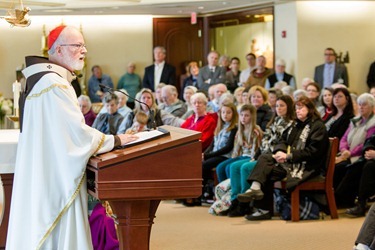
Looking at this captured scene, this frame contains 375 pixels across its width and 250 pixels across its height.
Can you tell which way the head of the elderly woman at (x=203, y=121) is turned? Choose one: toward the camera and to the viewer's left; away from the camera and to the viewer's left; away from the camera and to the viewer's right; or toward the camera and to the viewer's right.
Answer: toward the camera and to the viewer's left

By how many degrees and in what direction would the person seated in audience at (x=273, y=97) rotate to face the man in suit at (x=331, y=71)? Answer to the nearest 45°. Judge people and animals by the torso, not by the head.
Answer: approximately 135° to their right

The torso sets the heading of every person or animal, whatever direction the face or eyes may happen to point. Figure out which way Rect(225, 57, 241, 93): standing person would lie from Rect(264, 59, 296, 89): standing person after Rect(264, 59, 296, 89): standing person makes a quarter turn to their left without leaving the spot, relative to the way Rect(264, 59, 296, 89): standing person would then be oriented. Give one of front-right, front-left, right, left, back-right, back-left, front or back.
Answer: back-left

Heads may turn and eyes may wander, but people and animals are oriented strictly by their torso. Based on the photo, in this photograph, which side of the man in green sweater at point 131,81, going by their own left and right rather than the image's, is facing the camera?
front

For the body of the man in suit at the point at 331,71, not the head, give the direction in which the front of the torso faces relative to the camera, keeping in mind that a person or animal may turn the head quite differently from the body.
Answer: toward the camera

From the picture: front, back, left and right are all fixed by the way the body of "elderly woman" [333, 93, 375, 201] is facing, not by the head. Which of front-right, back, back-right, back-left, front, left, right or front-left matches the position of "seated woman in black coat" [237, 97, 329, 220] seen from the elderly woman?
front

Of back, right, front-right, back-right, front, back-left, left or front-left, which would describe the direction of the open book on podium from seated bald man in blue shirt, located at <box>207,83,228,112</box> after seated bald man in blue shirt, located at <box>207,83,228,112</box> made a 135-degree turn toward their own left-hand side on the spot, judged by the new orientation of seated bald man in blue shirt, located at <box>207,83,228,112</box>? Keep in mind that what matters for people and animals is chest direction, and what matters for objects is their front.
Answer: right

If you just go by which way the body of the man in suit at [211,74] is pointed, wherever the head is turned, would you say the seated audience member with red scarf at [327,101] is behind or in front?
in front

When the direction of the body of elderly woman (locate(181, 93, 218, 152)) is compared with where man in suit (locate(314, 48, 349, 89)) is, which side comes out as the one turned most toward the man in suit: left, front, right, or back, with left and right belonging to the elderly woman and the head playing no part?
back

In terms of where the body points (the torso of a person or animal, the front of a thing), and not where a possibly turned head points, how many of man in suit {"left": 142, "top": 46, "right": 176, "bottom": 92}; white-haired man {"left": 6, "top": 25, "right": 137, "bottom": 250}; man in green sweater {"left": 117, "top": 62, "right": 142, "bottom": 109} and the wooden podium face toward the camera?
2

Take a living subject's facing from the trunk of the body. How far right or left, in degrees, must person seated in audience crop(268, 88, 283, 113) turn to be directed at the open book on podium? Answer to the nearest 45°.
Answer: approximately 45° to their left
